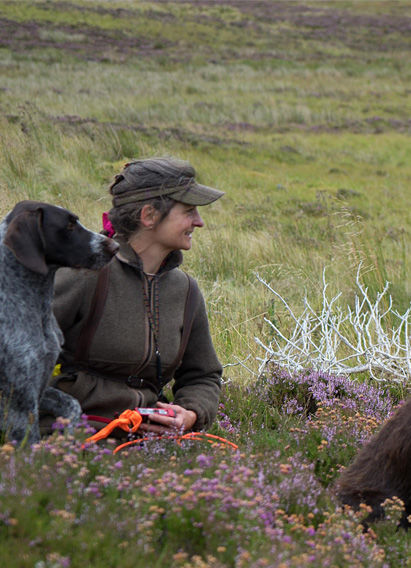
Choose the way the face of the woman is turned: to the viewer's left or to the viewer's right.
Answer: to the viewer's right
